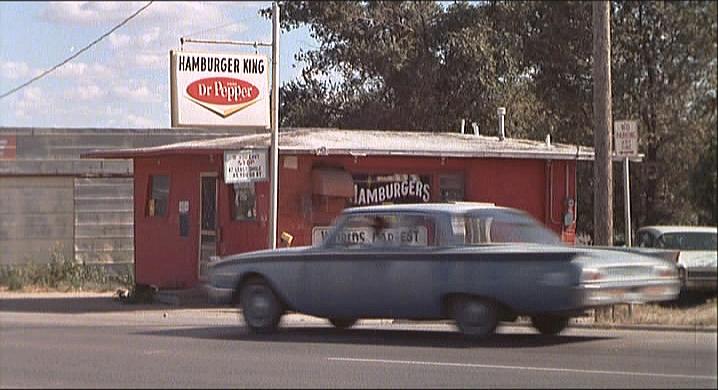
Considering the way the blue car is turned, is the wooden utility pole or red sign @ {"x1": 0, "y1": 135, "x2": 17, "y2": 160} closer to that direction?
the red sign

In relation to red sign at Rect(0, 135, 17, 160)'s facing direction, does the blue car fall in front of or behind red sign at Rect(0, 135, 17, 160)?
in front

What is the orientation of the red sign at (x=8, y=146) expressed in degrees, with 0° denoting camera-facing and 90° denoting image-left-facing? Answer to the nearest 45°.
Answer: approximately 0°

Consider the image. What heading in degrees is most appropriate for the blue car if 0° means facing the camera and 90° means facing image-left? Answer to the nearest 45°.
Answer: approximately 135°

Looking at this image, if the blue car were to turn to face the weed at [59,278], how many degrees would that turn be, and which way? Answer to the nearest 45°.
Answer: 0° — it already faces it

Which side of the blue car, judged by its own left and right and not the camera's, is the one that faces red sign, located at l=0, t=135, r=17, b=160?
front

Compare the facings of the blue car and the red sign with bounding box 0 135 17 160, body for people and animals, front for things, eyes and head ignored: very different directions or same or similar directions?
very different directions

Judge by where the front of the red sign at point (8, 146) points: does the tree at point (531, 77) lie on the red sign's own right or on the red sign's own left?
on the red sign's own left
